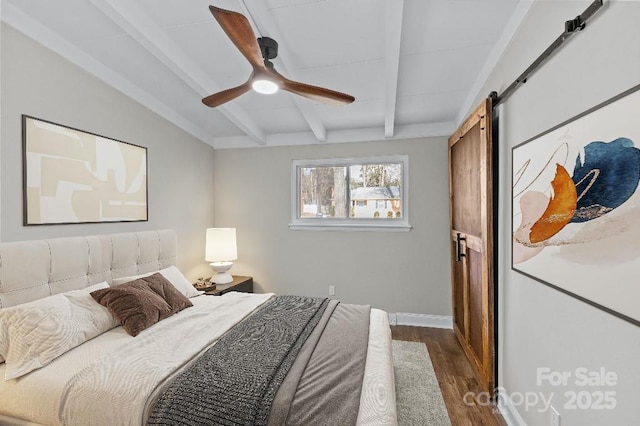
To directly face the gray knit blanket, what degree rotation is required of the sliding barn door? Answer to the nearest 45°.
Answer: approximately 45° to its left

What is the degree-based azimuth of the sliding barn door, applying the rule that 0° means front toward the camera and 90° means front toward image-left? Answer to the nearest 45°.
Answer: approximately 90°

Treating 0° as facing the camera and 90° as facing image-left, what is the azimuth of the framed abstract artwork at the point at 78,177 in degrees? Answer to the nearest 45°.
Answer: approximately 315°

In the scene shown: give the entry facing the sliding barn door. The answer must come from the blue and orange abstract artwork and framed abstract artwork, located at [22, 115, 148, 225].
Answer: the framed abstract artwork
